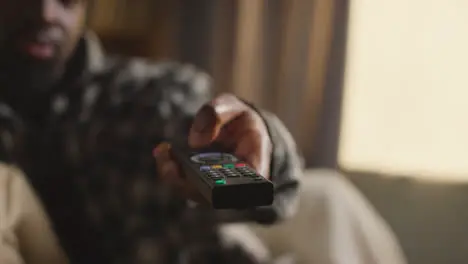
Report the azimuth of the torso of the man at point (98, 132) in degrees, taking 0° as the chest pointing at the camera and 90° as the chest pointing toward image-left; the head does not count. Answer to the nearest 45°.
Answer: approximately 0°
